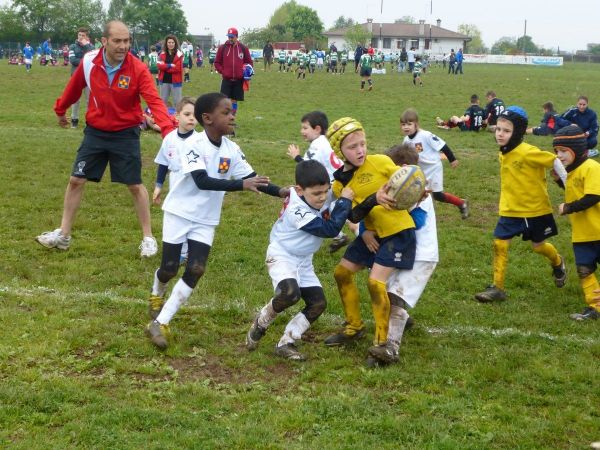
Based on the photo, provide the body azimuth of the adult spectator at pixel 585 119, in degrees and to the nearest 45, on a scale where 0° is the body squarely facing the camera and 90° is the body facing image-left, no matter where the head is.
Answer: approximately 0°

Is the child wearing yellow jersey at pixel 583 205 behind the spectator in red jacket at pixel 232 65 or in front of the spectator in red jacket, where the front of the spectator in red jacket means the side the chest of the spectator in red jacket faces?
in front

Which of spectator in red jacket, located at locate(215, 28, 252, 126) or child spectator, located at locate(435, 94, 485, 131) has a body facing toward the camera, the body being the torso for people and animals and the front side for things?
the spectator in red jacket

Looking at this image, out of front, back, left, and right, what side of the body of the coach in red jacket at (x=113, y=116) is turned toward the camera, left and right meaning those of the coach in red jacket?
front

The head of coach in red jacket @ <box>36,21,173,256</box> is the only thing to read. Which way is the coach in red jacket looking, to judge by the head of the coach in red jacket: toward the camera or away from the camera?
toward the camera

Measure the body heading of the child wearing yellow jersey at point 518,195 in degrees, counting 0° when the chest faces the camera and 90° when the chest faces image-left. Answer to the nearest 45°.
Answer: approximately 45°

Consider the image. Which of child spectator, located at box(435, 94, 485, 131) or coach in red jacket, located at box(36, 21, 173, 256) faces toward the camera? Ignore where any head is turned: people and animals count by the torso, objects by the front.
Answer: the coach in red jacket

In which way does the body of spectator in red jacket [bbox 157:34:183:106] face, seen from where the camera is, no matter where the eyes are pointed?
toward the camera

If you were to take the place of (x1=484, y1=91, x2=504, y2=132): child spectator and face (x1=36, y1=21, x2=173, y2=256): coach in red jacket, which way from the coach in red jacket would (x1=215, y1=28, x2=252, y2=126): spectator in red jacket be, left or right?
right

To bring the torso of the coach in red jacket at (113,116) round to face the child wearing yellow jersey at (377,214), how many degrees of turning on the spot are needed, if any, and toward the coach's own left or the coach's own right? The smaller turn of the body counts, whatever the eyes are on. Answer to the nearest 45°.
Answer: approximately 45° to the coach's own left

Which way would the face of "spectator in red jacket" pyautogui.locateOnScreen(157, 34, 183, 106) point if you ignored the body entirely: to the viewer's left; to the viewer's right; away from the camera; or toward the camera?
toward the camera
